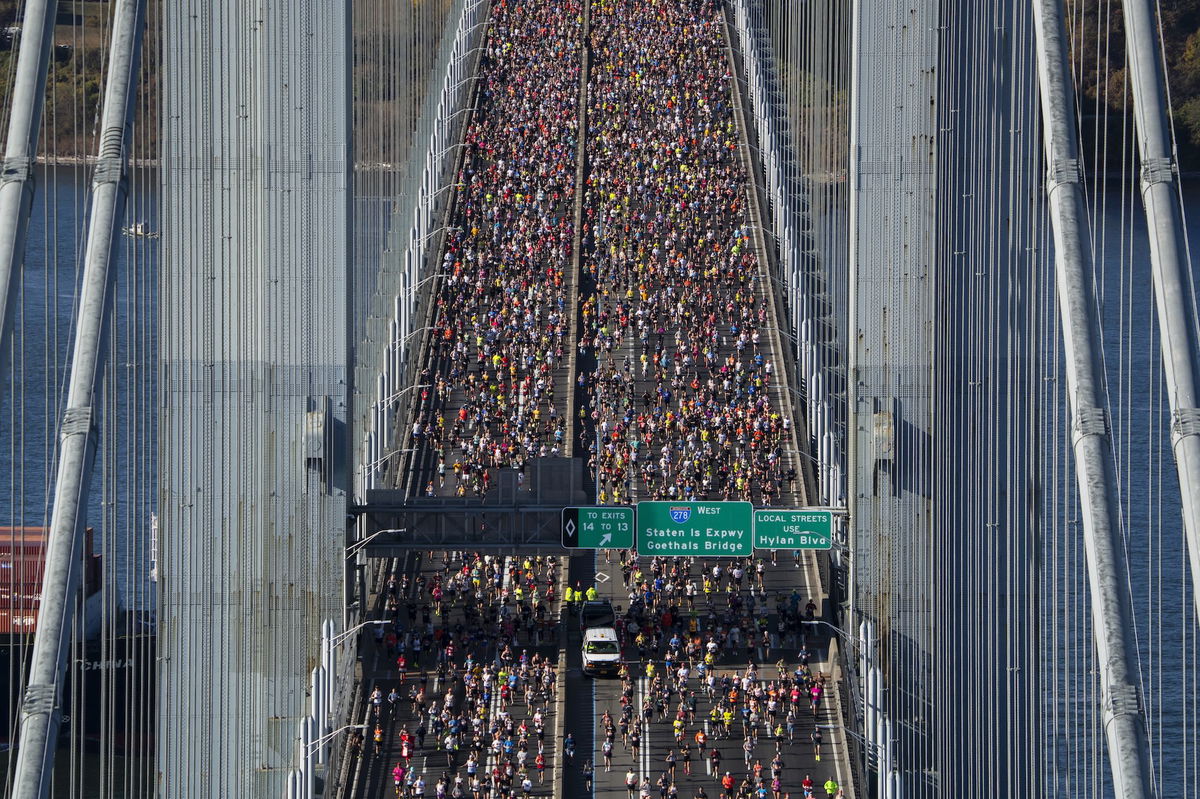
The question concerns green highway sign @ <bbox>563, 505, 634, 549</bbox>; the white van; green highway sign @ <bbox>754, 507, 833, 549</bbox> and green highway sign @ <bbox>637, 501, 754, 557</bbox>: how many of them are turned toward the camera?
4

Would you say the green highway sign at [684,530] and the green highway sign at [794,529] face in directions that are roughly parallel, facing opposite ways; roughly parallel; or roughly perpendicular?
roughly parallel

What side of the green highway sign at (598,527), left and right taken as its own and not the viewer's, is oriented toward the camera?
front

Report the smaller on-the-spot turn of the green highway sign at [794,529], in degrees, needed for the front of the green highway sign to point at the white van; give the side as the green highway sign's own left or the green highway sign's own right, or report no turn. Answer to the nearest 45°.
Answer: approximately 90° to the green highway sign's own right

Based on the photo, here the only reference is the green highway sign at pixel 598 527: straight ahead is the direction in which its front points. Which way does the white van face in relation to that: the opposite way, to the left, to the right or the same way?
the same way

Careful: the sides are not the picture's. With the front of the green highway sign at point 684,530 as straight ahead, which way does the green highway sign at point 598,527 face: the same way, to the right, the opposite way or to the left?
the same way

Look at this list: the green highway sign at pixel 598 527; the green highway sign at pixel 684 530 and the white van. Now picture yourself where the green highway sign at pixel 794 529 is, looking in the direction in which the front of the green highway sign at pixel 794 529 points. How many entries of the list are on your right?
3

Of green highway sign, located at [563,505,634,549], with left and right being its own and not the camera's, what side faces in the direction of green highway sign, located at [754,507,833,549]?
left

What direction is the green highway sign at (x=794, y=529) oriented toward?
toward the camera

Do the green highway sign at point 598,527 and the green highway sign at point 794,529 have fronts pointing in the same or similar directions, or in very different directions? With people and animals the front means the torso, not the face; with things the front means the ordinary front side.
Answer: same or similar directions

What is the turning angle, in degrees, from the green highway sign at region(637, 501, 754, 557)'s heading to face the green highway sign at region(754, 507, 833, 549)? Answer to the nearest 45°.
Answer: approximately 90° to its left

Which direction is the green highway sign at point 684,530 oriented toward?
toward the camera

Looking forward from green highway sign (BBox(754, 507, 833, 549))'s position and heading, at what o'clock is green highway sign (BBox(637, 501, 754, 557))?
green highway sign (BBox(637, 501, 754, 557)) is roughly at 3 o'clock from green highway sign (BBox(754, 507, 833, 549)).
